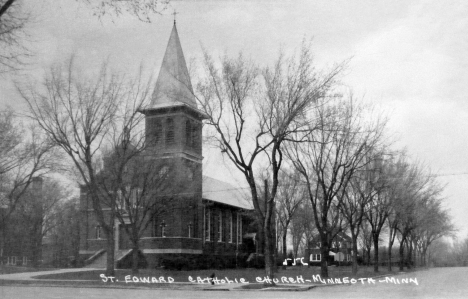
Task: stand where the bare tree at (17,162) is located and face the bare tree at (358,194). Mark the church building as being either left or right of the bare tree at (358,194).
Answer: left

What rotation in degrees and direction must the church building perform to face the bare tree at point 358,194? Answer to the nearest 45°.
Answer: approximately 90° to its left

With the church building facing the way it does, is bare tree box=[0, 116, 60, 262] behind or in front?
in front

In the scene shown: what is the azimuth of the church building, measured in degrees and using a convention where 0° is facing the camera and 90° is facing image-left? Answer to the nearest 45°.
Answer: approximately 45°
